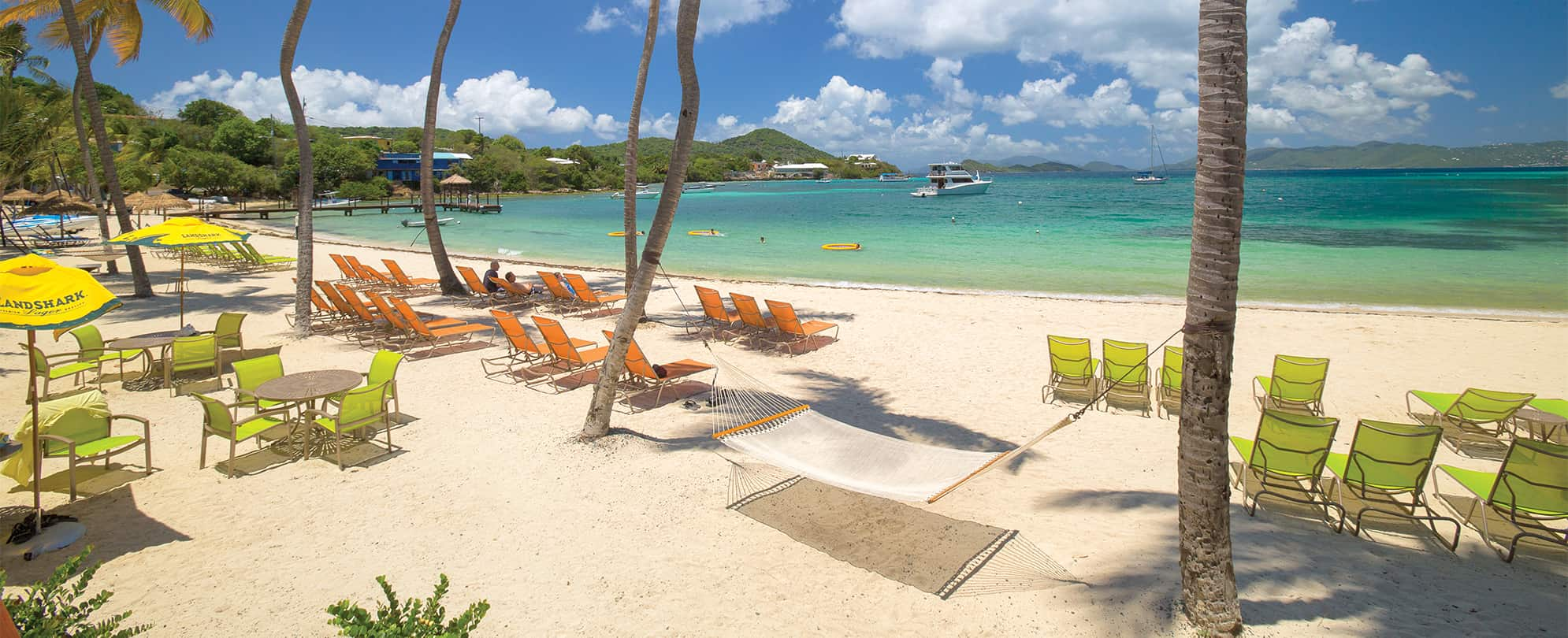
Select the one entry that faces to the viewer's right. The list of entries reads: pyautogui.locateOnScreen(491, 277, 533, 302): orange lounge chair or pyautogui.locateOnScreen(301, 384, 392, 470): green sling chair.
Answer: the orange lounge chair

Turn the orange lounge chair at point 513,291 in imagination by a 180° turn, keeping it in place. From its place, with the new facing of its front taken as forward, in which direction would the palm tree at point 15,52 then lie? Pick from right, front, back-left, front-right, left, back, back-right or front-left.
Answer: front-right

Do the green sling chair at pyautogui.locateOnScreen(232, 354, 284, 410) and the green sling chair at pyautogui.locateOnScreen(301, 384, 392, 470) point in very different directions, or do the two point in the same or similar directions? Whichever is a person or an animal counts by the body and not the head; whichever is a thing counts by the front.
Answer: very different directions

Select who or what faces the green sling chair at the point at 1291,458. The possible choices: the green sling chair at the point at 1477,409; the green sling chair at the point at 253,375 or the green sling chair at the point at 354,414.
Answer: the green sling chair at the point at 253,375

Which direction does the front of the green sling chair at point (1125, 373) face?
away from the camera

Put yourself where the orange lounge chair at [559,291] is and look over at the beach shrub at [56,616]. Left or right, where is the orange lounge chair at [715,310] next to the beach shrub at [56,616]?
left

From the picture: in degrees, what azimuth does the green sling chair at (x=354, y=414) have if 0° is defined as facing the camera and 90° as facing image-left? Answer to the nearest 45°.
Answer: approximately 135°

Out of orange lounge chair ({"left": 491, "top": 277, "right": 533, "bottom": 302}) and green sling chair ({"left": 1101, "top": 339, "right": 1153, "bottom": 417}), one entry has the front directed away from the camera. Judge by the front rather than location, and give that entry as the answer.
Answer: the green sling chair

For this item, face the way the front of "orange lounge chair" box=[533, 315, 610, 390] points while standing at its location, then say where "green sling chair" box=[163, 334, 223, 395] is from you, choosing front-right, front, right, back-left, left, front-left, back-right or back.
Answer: back-left
